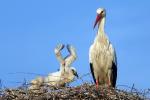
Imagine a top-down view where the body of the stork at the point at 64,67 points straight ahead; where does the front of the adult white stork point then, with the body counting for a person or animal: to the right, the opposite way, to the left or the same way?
to the right

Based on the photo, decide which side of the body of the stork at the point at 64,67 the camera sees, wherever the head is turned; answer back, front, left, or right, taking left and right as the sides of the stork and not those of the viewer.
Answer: right

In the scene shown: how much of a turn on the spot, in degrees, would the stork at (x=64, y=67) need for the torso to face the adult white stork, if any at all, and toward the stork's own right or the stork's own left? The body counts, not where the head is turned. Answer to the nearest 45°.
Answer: approximately 45° to the stork's own right

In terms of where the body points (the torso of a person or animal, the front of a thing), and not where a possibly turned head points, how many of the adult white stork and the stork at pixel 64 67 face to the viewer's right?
1
